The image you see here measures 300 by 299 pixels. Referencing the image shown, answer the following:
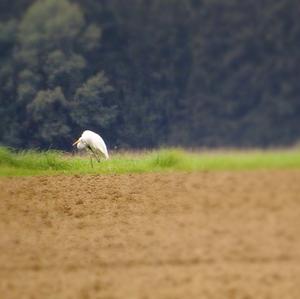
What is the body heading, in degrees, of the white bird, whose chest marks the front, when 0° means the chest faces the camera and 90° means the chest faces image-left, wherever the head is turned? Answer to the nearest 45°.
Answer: approximately 90°
